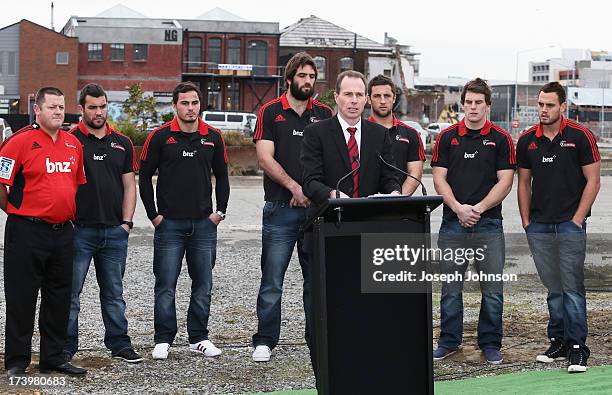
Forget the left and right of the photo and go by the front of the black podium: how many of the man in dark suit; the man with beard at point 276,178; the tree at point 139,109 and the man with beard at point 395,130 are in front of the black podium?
0

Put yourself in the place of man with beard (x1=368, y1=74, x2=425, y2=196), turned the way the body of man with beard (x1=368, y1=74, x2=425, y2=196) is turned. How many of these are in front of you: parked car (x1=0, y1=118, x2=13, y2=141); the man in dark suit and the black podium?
2

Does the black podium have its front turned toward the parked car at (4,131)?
no

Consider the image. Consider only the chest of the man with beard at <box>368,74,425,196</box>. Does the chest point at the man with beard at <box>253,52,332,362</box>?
no

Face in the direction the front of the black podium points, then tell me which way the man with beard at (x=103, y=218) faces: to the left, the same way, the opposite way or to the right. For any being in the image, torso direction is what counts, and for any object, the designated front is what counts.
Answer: the same way

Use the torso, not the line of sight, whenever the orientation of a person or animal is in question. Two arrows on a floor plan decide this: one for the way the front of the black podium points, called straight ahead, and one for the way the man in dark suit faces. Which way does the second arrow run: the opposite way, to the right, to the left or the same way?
the same way

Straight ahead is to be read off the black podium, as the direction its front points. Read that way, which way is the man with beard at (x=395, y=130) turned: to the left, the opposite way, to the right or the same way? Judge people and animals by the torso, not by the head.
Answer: the same way

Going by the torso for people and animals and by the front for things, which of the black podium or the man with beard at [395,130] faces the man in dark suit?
the man with beard

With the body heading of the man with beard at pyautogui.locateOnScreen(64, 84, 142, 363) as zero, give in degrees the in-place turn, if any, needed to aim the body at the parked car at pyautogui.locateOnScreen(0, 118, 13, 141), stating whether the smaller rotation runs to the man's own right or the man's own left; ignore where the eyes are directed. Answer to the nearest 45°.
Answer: approximately 180°

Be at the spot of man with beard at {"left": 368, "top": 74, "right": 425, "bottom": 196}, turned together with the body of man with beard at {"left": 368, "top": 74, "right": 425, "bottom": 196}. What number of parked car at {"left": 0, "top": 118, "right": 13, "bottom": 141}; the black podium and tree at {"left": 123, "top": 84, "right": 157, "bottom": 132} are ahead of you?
1

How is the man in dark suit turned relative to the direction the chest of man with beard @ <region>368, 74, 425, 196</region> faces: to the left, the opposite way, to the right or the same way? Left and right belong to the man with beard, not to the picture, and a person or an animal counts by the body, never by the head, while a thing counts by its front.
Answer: the same way

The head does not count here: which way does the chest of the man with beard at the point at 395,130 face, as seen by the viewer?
toward the camera

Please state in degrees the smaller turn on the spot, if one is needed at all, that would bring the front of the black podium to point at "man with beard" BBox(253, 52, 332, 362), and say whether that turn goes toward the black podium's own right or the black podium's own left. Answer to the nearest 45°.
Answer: approximately 180°

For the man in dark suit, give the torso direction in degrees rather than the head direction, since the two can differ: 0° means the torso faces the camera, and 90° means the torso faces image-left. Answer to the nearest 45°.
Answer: approximately 0°

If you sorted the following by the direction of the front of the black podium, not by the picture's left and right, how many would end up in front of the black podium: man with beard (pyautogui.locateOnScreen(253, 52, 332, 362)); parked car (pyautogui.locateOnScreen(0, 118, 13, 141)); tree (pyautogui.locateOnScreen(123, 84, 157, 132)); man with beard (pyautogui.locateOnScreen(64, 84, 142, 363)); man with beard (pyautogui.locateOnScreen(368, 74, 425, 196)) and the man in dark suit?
0

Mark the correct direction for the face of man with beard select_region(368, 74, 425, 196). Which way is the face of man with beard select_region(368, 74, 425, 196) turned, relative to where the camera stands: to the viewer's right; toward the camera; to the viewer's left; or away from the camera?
toward the camera

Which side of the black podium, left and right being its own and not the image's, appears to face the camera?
front

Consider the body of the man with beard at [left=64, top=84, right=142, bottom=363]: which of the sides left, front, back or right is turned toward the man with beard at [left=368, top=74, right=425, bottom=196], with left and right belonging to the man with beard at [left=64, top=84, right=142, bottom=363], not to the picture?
left

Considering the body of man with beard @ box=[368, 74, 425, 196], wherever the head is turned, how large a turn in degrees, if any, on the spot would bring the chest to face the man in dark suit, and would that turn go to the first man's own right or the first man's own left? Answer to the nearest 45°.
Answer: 0° — they already face them

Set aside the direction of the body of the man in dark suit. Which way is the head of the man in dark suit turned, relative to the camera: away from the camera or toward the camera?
toward the camera
